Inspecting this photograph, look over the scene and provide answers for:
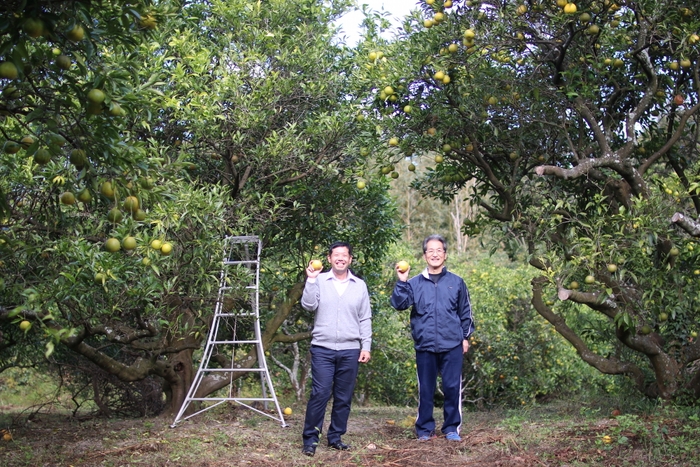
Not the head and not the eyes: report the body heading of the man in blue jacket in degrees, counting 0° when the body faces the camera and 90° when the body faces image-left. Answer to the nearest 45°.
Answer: approximately 0°

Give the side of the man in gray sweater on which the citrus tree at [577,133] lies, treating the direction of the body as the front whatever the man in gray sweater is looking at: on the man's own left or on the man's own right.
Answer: on the man's own left

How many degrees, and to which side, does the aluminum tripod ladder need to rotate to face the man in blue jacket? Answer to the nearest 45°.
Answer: approximately 45° to its left

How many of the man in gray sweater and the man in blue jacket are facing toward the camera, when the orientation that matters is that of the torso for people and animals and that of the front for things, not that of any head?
2

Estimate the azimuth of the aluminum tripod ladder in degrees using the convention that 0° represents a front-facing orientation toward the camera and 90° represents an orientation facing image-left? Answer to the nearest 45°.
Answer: approximately 0°

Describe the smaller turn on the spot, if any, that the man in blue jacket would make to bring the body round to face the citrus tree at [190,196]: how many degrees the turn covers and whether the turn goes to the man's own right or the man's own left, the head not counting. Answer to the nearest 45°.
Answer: approximately 90° to the man's own right
